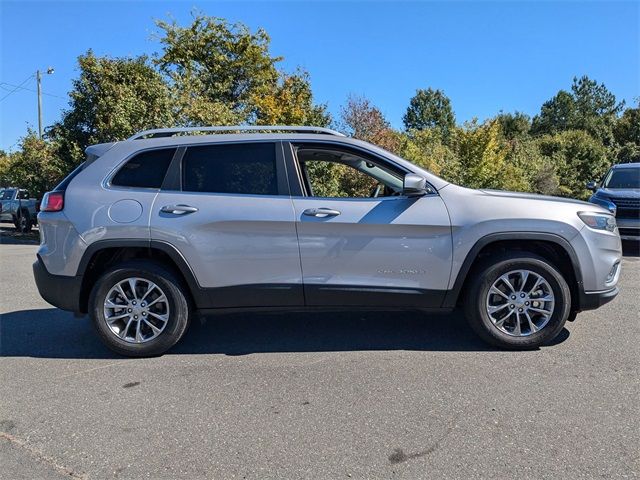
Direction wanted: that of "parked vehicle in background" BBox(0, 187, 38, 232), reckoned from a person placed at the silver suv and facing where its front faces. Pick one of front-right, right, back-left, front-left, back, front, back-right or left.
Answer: back-left

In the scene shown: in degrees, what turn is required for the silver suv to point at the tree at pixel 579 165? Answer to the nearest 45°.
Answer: approximately 45° to its left

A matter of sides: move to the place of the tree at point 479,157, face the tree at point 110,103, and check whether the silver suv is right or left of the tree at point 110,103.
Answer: left

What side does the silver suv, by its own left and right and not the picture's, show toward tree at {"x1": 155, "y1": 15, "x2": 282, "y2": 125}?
left

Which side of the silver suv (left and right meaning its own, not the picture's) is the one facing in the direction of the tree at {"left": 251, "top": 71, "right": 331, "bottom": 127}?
left

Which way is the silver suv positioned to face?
to the viewer's right

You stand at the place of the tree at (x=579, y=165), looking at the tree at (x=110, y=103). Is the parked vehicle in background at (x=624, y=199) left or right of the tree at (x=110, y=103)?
left

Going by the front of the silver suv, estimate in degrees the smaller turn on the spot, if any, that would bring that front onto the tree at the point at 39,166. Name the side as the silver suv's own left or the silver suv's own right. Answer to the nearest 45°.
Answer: approximately 135° to the silver suv's own left

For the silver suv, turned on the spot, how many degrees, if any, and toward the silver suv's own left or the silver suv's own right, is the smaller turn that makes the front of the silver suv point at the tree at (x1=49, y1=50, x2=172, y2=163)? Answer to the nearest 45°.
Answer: approximately 135° to the silver suv's own left
